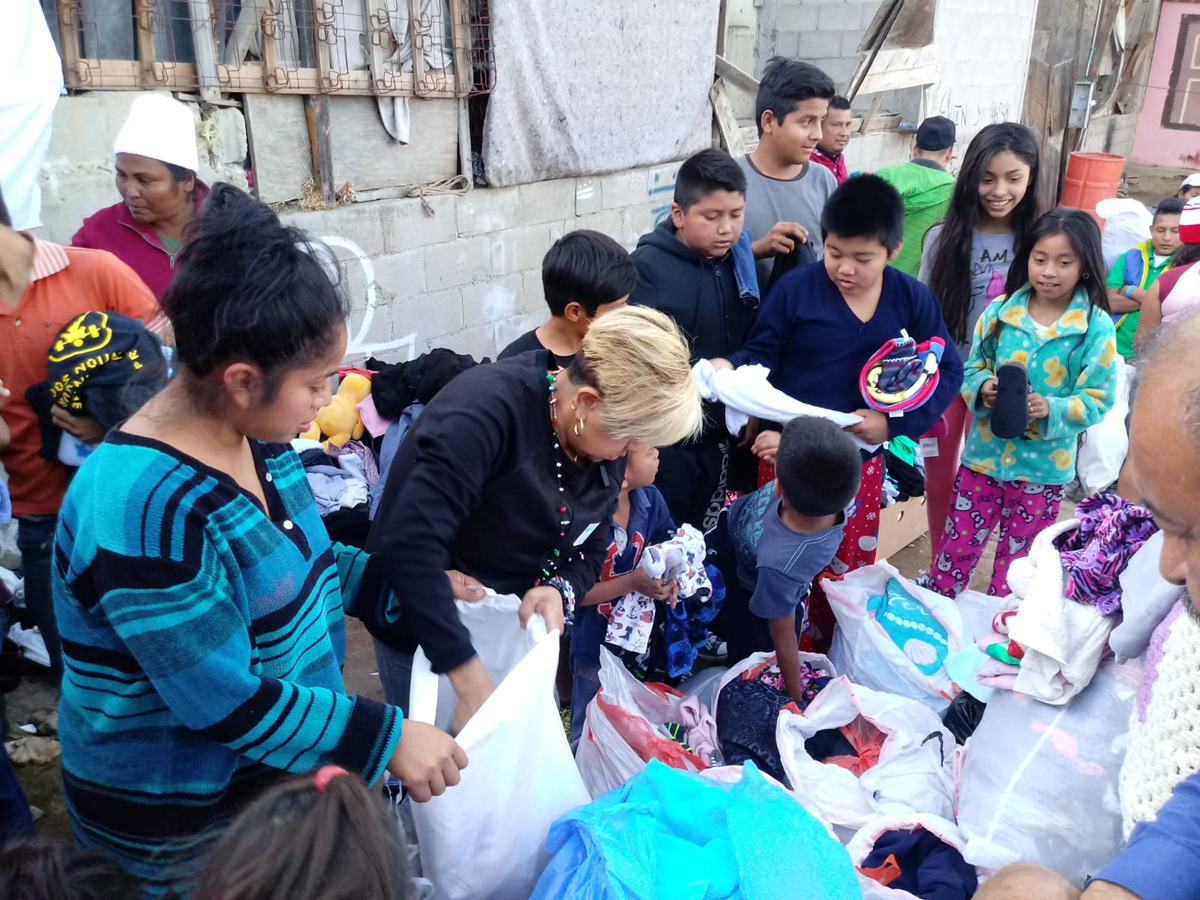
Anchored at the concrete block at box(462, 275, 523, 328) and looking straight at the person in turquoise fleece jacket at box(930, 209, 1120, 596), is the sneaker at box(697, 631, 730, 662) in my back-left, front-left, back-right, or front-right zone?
front-right

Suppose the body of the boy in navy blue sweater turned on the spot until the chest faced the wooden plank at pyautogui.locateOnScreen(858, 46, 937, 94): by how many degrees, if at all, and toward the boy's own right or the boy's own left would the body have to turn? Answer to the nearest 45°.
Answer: approximately 180°

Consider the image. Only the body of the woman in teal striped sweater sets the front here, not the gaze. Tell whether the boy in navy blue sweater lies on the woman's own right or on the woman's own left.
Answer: on the woman's own left

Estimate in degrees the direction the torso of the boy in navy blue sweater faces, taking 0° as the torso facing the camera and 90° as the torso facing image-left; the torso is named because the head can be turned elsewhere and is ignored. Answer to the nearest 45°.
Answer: approximately 0°

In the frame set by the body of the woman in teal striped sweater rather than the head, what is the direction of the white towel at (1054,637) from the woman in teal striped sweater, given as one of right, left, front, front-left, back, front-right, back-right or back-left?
front-left

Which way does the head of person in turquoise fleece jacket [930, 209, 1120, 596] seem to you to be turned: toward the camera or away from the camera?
toward the camera

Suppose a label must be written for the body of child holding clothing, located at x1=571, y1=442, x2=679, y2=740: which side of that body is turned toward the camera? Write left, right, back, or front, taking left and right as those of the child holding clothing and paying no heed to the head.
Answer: front

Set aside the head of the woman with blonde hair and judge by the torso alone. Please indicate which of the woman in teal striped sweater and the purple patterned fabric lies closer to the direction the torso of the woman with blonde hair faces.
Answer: the purple patterned fabric

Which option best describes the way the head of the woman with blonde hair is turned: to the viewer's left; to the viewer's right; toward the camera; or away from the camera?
to the viewer's right

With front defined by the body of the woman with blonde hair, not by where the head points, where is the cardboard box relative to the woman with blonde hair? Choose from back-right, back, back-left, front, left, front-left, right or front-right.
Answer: left

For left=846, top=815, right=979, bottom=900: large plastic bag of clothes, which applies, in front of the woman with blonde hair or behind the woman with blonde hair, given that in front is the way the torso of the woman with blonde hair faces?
in front
